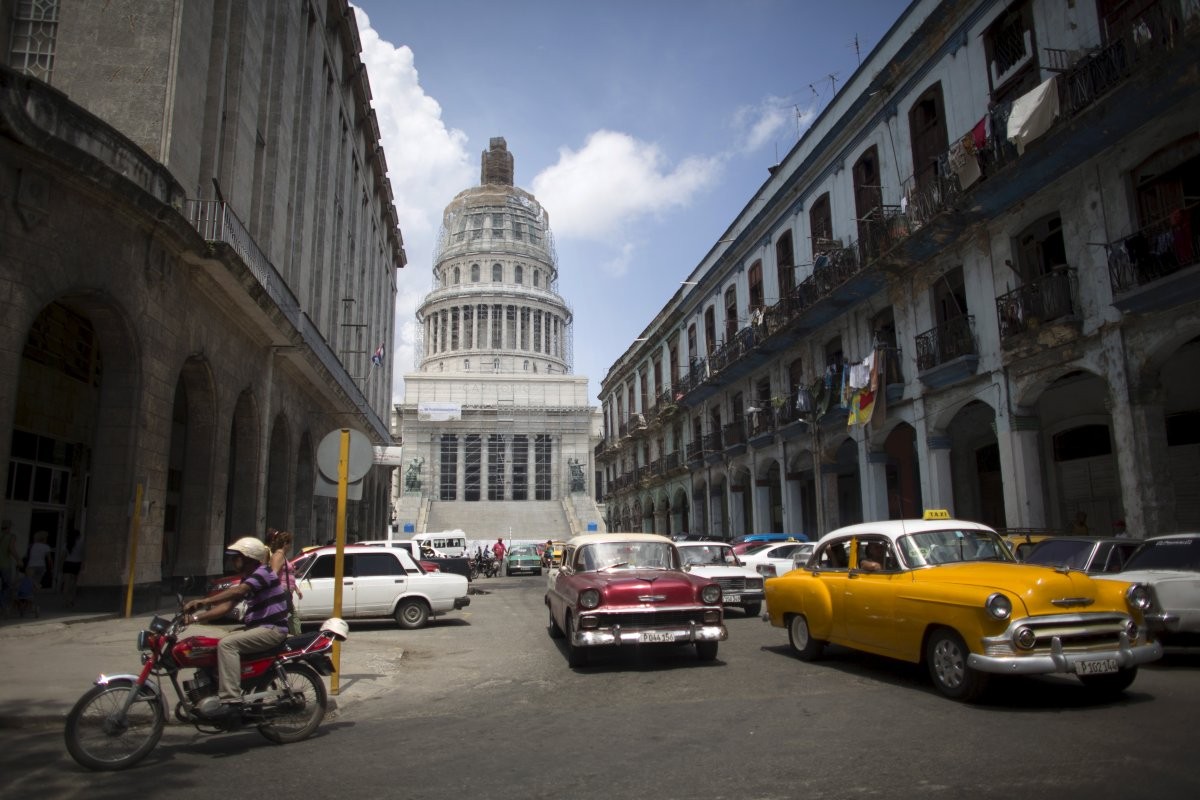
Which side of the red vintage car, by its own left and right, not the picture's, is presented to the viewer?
front

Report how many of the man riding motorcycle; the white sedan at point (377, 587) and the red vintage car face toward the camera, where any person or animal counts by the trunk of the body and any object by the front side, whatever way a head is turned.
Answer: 1

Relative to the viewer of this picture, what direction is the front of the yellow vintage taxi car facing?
facing the viewer and to the right of the viewer

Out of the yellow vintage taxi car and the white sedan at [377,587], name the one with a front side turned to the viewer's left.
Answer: the white sedan

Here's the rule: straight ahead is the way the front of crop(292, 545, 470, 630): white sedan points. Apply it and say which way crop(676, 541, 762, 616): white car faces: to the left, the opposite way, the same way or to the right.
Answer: to the left

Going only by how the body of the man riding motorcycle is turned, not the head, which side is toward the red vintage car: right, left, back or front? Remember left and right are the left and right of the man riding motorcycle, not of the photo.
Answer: back

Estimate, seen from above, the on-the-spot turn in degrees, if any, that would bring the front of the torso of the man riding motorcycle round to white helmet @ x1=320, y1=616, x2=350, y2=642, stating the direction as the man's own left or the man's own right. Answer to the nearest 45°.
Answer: approximately 135° to the man's own right

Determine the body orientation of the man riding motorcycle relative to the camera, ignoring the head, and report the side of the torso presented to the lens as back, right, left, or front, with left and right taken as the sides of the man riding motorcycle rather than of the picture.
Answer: left

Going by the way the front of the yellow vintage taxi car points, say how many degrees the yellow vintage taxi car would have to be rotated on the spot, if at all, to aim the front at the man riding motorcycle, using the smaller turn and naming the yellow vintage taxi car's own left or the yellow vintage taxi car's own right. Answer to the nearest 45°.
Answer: approximately 90° to the yellow vintage taxi car's own right

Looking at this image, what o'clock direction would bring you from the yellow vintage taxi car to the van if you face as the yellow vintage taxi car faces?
The van is roughly at 6 o'clock from the yellow vintage taxi car.
